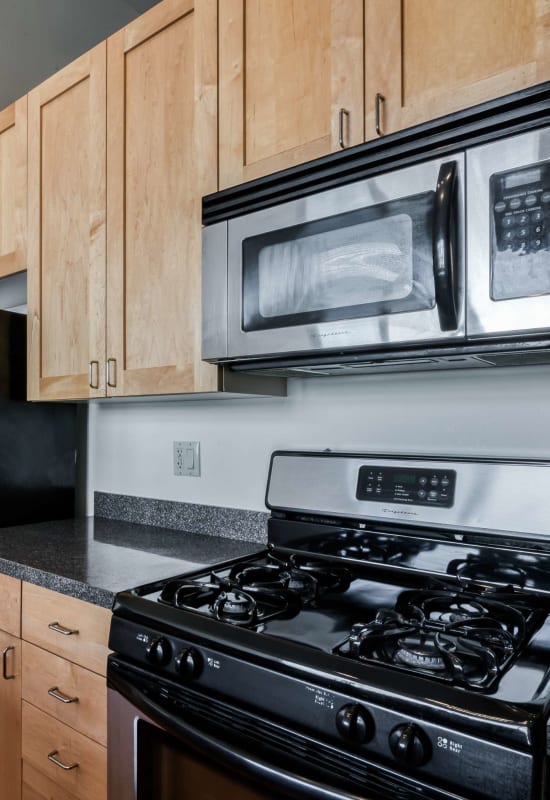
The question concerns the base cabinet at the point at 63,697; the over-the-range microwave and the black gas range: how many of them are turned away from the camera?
0

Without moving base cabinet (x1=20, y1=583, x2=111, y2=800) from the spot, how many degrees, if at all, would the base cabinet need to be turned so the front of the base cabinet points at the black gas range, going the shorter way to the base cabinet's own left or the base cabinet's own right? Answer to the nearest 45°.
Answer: approximately 90° to the base cabinet's own left

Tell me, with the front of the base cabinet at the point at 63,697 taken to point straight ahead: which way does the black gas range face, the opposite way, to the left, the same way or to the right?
the same way

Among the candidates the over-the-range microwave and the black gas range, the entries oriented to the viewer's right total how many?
0

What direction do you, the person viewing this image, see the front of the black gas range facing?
facing the viewer and to the left of the viewer

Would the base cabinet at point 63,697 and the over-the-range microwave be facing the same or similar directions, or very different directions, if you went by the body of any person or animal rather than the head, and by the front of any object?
same or similar directions

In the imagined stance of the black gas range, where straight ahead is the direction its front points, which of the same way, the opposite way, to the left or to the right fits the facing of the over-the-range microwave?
the same way

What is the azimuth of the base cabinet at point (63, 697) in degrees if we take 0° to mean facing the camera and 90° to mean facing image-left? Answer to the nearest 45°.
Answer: approximately 45°
